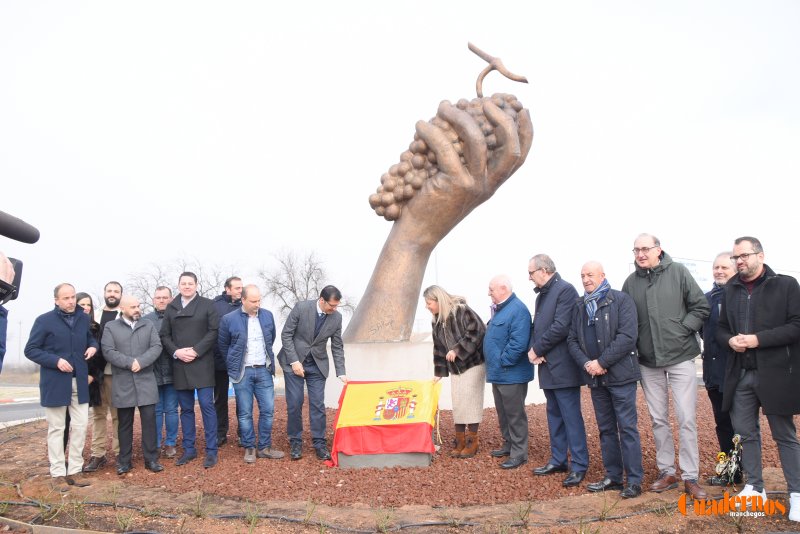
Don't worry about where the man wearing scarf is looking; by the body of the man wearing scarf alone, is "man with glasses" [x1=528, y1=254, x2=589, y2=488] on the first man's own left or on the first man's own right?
on the first man's own right

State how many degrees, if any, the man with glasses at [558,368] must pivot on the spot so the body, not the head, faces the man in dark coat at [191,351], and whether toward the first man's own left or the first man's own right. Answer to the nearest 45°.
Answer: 0° — they already face them

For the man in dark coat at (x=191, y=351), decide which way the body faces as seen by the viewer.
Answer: toward the camera

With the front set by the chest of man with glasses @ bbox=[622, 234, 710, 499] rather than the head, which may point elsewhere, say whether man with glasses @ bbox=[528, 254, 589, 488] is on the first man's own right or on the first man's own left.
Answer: on the first man's own right

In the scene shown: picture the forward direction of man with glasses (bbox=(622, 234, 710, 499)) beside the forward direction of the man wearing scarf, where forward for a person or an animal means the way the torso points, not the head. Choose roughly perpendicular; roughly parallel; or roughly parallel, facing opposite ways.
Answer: roughly parallel

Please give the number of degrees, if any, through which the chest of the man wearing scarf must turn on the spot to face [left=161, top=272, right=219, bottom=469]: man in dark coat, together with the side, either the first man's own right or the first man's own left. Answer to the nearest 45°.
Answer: approximately 45° to the first man's own right

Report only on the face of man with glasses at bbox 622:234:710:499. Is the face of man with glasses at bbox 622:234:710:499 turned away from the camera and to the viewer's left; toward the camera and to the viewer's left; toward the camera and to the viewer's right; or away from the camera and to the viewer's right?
toward the camera and to the viewer's left

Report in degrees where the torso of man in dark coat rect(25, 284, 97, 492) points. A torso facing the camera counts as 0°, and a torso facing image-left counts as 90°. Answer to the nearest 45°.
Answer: approximately 315°

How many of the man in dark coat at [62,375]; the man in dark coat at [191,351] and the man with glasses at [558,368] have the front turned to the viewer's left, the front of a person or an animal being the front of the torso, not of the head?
1

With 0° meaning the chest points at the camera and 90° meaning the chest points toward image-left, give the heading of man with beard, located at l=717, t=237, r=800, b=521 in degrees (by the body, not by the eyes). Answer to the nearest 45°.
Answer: approximately 45°

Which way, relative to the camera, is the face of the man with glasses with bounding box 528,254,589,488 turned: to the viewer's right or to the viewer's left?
to the viewer's left

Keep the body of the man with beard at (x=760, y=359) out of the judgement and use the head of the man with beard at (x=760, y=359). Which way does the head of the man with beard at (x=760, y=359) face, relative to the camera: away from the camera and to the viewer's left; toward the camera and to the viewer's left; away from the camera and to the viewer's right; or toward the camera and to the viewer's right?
toward the camera and to the viewer's left

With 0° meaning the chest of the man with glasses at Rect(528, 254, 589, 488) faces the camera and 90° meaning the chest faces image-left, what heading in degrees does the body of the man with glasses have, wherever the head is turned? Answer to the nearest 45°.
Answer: approximately 90°
